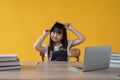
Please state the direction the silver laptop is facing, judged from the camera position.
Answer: facing away from the viewer and to the left of the viewer

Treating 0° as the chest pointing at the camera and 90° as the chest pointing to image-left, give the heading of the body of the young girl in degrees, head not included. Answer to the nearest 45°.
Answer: approximately 0°
